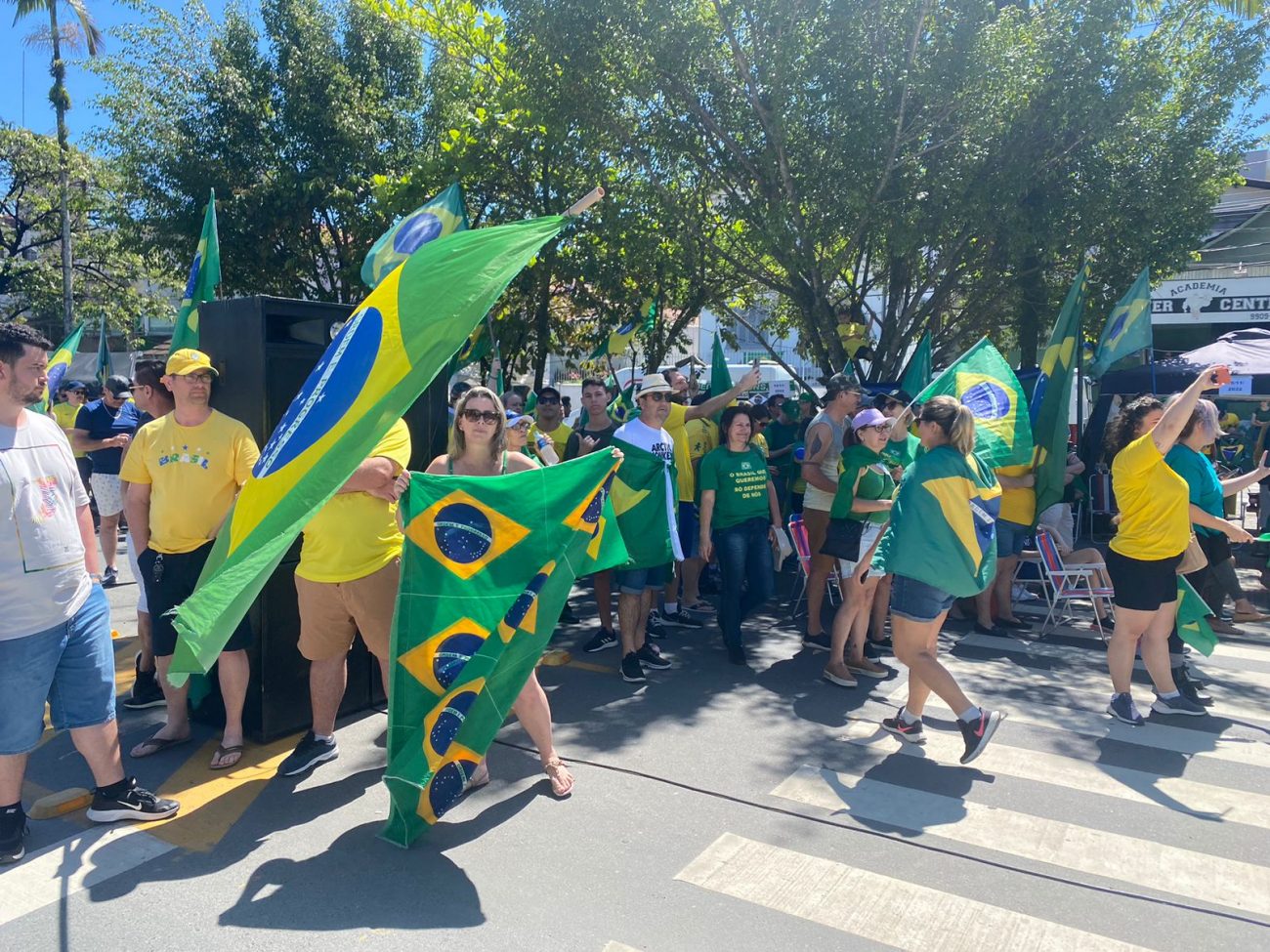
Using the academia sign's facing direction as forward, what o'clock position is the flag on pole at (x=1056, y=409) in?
The flag on pole is roughly at 12 o'clock from the academia sign.

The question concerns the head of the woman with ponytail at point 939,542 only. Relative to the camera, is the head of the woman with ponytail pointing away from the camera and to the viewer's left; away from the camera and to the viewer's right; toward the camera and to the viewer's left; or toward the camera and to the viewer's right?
away from the camera and to the viewer's left

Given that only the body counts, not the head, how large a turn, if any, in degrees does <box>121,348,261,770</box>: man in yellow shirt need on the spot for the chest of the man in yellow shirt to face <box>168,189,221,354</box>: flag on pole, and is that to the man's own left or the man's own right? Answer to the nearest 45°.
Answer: approximately 180°

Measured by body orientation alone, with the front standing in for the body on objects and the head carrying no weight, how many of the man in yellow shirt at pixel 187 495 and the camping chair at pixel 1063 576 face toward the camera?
1

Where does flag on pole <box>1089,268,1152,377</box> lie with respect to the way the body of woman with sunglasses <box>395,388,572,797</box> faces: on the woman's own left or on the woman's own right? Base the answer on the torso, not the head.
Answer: on the woman's own left

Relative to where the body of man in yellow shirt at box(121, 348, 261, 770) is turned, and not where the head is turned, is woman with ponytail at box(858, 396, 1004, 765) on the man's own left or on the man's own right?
on the man's own left

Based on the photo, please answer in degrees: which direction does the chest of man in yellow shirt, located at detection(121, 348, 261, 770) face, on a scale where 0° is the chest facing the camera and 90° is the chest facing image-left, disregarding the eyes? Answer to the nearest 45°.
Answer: approximately 0°

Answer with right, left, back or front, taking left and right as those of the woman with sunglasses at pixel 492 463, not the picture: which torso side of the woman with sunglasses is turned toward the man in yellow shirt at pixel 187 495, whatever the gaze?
right
